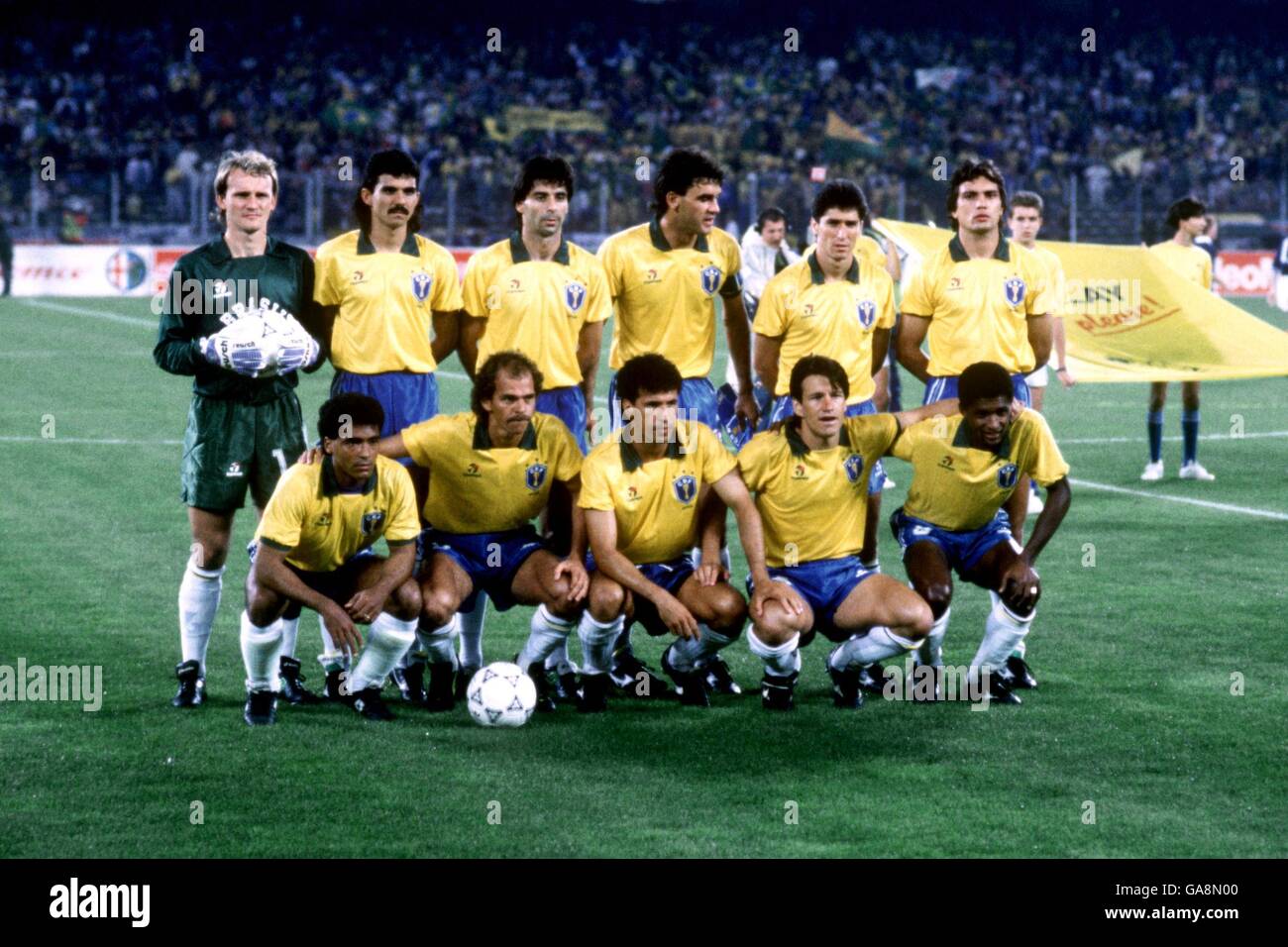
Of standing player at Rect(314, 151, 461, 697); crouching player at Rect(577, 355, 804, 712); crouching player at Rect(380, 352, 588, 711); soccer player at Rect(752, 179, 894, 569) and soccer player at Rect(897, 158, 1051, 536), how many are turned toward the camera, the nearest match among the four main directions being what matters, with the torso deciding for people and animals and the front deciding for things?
5

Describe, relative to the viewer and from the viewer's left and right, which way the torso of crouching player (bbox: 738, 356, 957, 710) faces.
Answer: facing the viewer

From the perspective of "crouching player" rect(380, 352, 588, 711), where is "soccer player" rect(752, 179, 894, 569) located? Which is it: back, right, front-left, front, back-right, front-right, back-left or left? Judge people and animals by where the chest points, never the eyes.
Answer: back-left

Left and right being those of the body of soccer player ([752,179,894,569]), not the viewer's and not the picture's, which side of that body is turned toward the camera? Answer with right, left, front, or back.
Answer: front

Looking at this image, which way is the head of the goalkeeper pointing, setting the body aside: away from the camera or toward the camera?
toward the camera

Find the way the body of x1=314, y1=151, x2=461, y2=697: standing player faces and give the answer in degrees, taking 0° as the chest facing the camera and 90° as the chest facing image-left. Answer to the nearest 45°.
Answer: approximately 0°

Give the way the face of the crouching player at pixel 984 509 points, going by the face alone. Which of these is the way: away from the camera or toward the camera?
toward the camera

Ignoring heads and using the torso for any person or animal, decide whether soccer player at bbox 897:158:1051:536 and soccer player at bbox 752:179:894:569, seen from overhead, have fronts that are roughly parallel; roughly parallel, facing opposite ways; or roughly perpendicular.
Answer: roughly parallel

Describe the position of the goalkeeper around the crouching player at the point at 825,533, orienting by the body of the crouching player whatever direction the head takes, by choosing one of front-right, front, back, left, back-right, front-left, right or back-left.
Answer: right

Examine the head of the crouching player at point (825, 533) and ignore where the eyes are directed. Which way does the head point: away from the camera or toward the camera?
toward the camera

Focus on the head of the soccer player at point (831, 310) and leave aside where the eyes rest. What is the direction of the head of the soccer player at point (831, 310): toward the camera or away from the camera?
toward the camera

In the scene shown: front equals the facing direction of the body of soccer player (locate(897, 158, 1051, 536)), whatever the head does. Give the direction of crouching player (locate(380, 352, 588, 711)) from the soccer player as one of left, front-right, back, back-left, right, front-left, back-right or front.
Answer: front-right

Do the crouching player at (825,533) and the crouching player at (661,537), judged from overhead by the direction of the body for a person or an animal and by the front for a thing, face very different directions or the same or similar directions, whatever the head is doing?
same or similar directions

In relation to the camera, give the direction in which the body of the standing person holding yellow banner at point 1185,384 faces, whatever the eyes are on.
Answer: toward the camera
